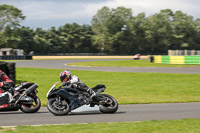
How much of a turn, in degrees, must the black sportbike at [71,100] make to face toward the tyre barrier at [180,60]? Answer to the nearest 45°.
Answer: approximately 135° to its right

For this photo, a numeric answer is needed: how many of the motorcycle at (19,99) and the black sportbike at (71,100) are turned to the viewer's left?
2

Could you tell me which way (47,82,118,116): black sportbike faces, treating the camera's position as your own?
facing to the left of the viewer

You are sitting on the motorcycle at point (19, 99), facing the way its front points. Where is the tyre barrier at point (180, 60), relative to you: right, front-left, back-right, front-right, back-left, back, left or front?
back-right

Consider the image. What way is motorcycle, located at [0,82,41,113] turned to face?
to the viewer's left
